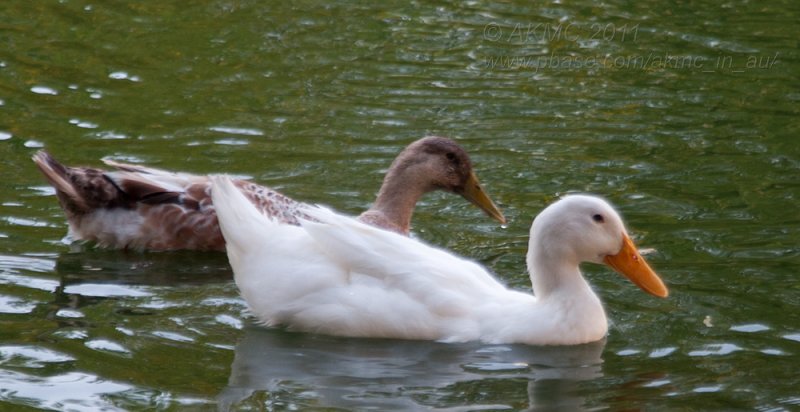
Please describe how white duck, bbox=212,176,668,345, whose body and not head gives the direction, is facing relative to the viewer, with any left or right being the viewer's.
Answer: facing to the right of the viewer
